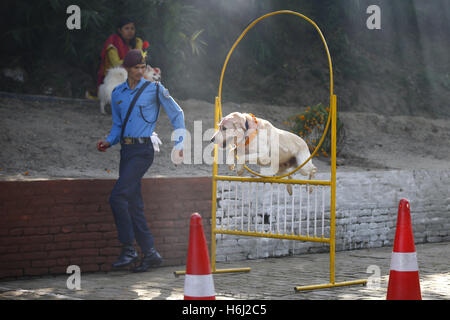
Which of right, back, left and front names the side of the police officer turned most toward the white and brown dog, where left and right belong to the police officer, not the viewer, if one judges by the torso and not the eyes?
left

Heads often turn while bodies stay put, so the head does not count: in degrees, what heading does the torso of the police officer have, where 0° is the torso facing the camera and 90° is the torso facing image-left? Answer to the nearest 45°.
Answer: approximately 45°

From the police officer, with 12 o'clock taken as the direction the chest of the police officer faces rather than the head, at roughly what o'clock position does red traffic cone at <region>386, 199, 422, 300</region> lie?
The red traffic cone is roughly at 9 o'clock from the police officer.

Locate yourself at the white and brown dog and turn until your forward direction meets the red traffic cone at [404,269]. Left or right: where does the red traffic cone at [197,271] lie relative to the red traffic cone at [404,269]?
right
